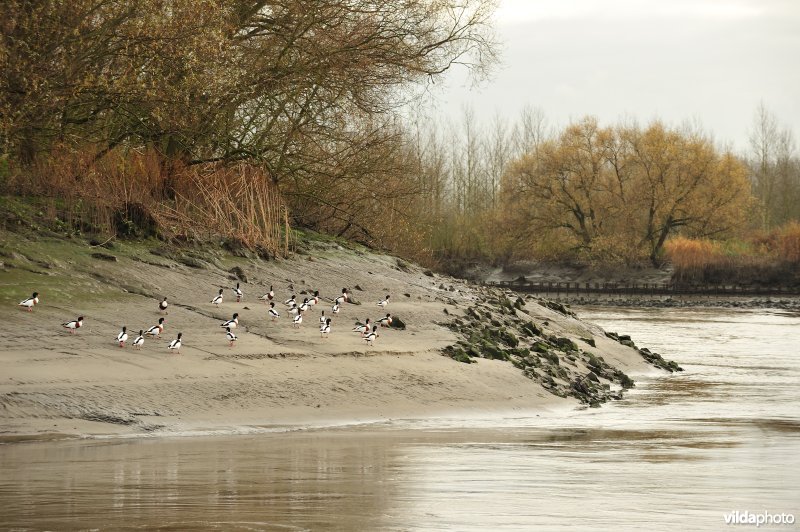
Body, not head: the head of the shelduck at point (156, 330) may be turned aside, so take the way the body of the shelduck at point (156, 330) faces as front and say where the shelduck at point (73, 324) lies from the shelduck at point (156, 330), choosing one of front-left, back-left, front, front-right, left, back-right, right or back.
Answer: back

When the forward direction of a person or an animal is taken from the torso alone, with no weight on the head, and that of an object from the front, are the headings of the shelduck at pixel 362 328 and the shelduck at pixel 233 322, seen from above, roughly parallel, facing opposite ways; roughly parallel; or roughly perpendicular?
roughly parallel

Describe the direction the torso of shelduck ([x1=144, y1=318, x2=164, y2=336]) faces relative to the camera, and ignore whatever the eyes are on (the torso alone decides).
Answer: to the viewer's right

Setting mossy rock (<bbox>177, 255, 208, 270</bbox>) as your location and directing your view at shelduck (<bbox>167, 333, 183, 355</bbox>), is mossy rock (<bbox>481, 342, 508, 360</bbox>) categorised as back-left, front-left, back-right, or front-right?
front-left

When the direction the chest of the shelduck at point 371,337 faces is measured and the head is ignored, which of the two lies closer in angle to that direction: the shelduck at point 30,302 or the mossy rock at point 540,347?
the mossy rock
